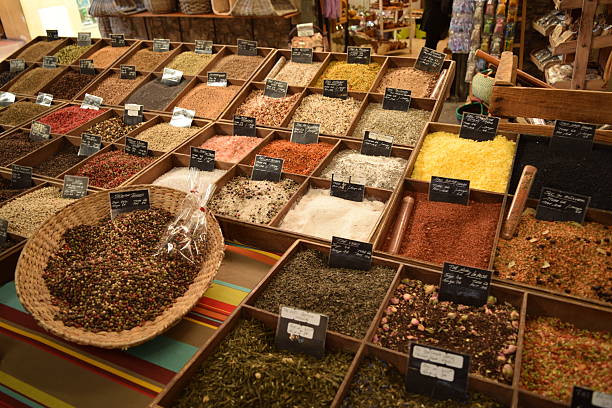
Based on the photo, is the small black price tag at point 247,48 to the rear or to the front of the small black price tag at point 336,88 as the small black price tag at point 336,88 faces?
to the rear

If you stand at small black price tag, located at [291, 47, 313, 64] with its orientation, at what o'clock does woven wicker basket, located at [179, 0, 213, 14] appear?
The woven wicker basket is roughly at 5 o'clock from the small black price tag.

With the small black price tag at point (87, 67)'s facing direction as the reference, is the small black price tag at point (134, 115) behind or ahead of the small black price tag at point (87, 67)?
ahead

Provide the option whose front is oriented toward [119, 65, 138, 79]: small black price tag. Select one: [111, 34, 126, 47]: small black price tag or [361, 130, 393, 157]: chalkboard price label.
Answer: [111, 34, 126, 47]: small black price tag

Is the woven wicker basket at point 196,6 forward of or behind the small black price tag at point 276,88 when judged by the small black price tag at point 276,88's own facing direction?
behind

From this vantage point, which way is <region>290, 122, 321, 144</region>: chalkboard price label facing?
toward the camera

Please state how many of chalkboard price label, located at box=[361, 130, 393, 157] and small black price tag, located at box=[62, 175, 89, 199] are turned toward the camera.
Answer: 2

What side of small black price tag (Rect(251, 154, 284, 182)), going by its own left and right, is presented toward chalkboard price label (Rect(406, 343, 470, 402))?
front

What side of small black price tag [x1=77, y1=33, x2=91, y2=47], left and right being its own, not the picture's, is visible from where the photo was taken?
front

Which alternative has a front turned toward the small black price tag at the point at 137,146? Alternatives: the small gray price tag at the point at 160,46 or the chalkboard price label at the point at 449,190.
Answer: the small gray price tag at the point at 160,46

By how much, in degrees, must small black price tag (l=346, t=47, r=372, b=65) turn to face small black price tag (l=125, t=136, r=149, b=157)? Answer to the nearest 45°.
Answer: approximately 45° to its right

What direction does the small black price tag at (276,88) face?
toward the camera

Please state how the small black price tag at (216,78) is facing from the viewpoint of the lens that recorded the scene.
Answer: facing the viewer

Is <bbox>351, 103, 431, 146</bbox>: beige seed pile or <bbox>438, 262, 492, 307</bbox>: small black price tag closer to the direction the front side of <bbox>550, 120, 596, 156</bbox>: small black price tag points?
the small black price tag

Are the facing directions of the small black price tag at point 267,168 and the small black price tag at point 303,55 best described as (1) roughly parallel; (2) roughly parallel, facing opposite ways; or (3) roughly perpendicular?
roughly parallel

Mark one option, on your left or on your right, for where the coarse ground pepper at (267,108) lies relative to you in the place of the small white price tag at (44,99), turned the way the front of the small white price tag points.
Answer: on your left

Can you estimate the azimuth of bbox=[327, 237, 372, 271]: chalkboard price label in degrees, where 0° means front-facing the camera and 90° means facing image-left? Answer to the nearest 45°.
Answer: approximately 0°

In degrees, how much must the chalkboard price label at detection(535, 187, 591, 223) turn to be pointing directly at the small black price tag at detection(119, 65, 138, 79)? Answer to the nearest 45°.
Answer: approximately 90° to its right

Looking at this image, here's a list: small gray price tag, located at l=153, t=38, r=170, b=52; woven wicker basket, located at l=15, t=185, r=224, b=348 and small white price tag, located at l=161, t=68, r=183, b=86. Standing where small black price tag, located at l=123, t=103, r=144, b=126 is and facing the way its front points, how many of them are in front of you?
1

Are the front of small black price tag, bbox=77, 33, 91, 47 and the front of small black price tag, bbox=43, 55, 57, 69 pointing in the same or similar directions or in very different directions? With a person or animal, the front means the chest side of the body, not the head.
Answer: same or similar directions
